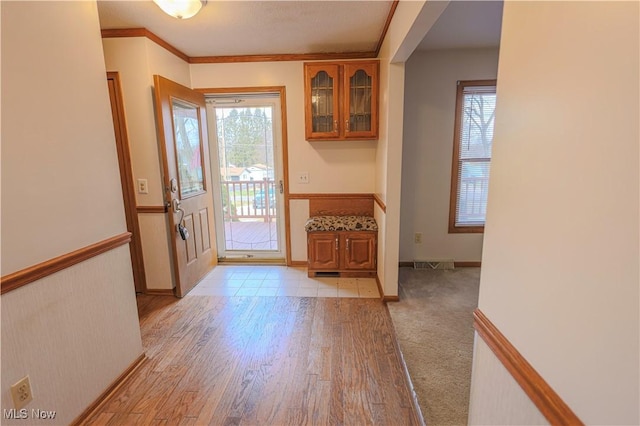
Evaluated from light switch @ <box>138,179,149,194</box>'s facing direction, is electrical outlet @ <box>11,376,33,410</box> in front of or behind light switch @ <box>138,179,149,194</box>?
in front

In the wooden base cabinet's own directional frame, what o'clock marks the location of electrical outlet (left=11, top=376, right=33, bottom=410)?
The electrical outlet is roughly at 1 o'clock from the wooden base cabinet.

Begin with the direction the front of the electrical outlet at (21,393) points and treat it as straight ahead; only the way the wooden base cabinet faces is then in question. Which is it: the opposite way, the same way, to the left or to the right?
to the right

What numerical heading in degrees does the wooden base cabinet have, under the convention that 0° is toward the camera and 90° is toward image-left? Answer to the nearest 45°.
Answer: approximately 0°

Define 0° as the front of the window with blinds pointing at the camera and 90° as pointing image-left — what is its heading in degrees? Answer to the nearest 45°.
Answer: approximately 0°

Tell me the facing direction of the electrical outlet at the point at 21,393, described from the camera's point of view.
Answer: facing the viewer and to the right of the viewer

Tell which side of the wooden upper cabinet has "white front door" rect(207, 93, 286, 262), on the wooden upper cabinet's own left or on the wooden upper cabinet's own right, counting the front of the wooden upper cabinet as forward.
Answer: on the wooden upper cabinet's own right
